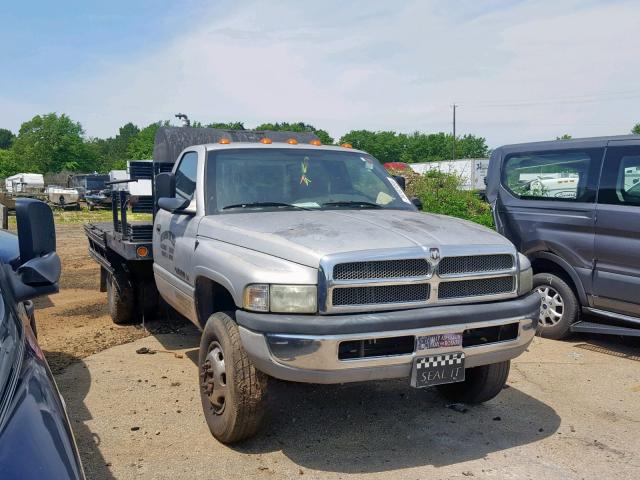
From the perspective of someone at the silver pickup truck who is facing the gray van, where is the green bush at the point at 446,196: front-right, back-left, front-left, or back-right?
front-left

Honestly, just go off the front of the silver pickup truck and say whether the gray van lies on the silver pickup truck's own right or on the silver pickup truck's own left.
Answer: on the silver pickup truck's own left

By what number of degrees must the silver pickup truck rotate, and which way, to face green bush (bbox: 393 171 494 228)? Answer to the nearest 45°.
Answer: approximately 135° to its left

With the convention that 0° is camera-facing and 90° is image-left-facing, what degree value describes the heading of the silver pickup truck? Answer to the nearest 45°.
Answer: approximately 315°

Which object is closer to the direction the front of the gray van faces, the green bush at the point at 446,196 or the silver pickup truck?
the silver pickup truck

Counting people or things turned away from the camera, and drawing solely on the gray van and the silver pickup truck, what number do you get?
0

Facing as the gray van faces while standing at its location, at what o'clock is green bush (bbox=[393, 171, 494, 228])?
The green bush is roughly at 7 o'clock from the gray van.

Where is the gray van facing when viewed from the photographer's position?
facing the viewer and to the right of the viewer
